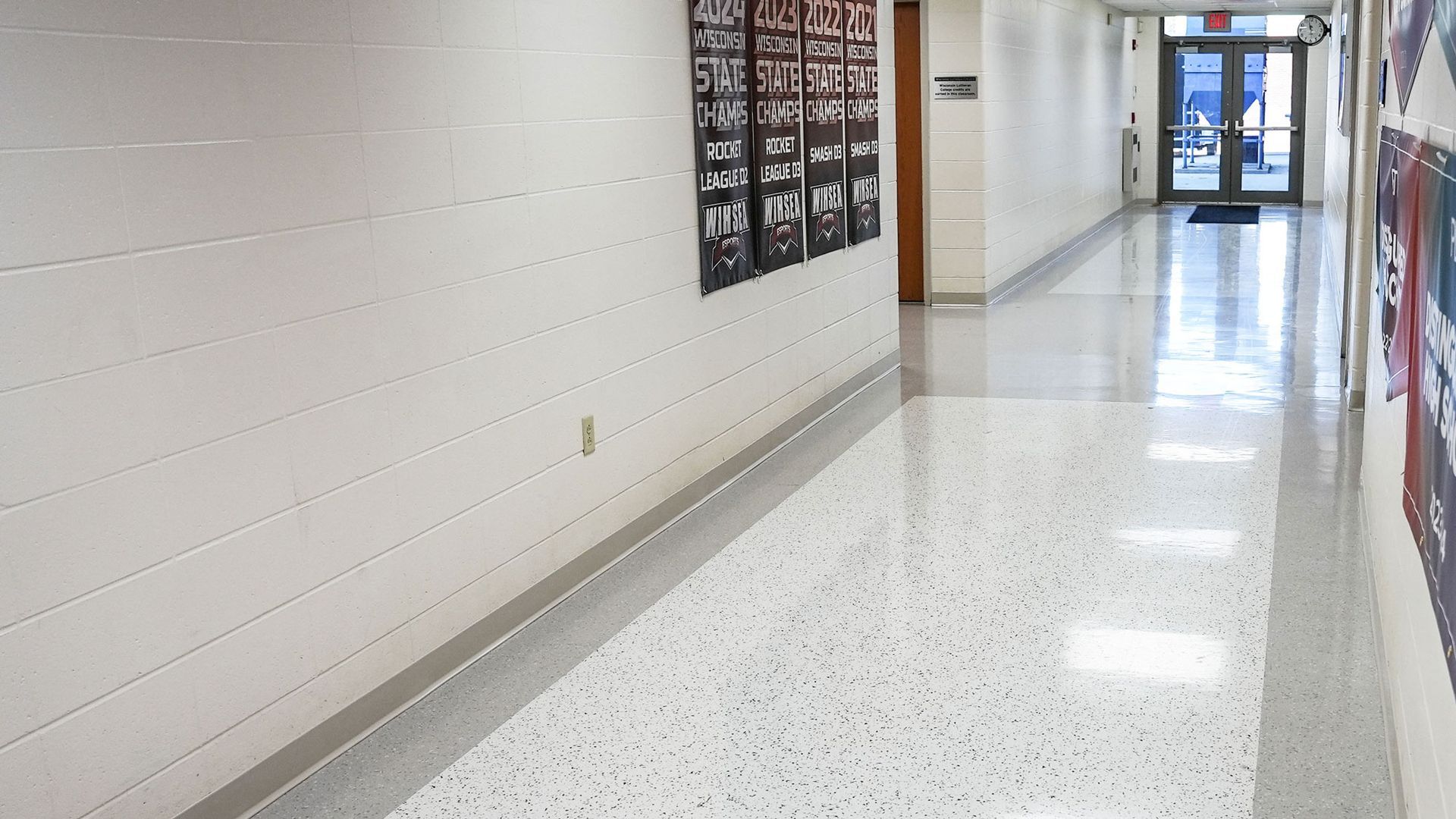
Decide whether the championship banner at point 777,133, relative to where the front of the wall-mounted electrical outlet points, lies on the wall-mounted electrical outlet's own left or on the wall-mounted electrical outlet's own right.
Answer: on the wall-mounted electrical outlet's own left

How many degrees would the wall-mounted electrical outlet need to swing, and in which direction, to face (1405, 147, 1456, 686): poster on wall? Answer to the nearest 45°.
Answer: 0° — it already faces it

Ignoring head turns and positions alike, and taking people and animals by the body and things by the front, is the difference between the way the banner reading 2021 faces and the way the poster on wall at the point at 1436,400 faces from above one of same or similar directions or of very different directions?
very different directions

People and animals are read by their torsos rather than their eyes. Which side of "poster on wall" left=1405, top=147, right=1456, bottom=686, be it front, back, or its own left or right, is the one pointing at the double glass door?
right

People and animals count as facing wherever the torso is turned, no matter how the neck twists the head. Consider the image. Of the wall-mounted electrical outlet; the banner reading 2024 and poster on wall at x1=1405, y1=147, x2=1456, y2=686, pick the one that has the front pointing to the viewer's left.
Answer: the poster on wall

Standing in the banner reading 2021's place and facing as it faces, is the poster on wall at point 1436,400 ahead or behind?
ahead

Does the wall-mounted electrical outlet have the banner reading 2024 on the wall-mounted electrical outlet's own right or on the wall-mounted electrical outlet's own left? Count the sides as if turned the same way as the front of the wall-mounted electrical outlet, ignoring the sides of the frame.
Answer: on the wall-mounted electrical outlet's own left

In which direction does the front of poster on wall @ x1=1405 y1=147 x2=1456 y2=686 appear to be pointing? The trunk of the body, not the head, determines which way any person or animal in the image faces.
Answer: to the viewer's left

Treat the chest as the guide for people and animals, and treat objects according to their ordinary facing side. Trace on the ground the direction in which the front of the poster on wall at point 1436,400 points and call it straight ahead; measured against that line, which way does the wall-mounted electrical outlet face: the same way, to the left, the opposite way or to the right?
the opposite way

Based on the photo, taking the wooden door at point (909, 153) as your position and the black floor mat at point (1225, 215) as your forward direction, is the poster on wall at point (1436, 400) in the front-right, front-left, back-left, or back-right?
back-right

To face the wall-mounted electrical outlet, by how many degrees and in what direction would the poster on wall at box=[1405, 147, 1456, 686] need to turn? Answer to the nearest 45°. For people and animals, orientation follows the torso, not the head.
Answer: approximately 45° to its right
